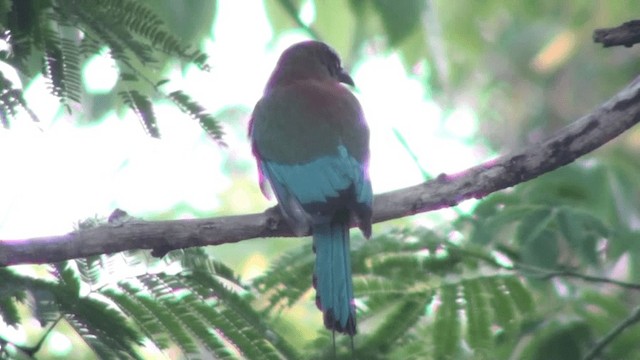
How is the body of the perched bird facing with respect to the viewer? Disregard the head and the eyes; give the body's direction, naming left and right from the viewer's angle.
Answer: facing away from the viewer

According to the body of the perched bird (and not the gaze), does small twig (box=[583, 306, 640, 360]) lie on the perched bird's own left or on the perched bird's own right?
on the perched bird's own right
